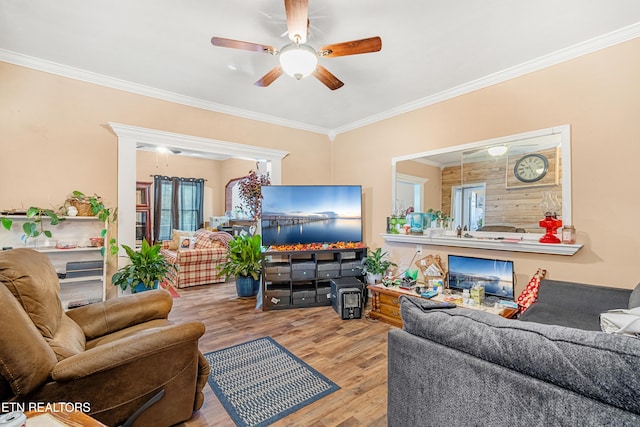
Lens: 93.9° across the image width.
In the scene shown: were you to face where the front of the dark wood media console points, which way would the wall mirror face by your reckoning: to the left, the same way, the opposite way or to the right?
to the right

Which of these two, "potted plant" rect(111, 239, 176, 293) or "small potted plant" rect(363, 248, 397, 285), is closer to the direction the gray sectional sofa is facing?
the small potted plant

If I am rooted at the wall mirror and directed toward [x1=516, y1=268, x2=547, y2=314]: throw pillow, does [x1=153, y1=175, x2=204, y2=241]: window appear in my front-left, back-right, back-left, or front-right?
back-right

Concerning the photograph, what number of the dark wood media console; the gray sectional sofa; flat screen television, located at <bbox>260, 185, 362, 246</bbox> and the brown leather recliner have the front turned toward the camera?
2

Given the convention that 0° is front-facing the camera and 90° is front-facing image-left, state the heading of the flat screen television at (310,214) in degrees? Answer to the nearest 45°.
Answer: approximately 0°

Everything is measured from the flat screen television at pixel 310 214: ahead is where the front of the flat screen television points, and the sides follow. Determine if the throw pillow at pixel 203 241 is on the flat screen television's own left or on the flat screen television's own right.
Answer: on the flat screen television's own right
